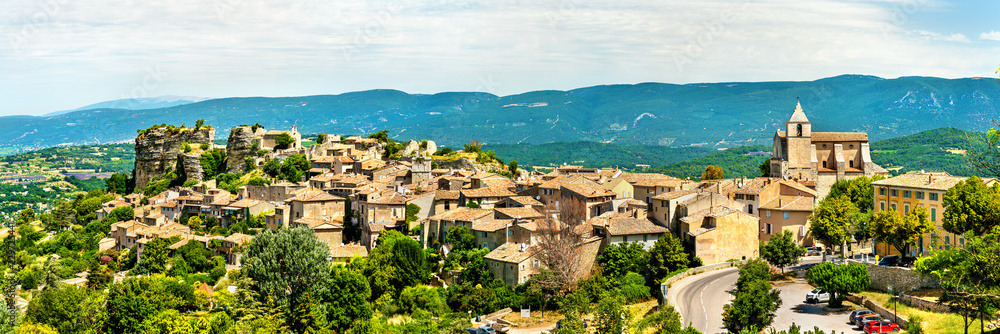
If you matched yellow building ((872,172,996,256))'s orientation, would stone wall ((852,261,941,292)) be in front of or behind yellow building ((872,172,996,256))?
in front

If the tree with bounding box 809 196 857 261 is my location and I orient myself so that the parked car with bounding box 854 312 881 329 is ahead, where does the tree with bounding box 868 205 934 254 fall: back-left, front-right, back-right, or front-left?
front-left

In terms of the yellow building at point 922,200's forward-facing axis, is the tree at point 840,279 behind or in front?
in front

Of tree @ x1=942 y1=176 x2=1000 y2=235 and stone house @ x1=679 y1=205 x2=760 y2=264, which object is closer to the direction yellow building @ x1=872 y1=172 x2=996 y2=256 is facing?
the stone house

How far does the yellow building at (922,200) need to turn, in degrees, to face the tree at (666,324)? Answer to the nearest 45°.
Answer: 0° — it already faces it

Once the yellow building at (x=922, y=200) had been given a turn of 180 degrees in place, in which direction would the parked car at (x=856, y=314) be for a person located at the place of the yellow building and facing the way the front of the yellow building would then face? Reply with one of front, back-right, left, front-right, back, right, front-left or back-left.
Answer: back-right

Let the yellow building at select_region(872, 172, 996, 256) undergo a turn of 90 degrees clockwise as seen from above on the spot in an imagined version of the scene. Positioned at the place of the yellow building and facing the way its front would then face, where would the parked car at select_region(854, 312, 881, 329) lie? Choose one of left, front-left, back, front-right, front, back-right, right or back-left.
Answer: back-left

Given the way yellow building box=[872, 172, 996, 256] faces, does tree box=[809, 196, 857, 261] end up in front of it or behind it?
in front

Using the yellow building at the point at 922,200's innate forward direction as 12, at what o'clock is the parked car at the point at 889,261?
The parked car is roughly at 11 o'clock from the yellow building.

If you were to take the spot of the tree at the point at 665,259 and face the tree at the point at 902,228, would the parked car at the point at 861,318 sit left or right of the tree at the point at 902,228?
right

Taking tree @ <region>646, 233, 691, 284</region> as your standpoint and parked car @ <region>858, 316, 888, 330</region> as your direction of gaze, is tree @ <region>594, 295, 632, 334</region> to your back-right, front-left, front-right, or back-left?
front-right

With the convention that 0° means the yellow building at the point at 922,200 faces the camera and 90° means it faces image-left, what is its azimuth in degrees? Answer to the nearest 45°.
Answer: approximately 45°

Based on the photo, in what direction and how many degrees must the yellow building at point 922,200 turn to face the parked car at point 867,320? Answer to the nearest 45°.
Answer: approximately 45° to its left
